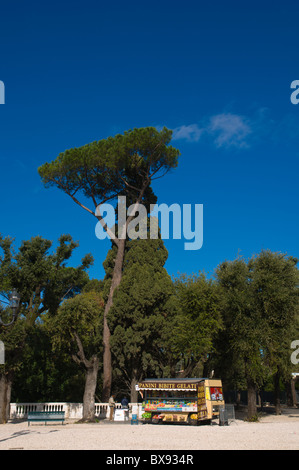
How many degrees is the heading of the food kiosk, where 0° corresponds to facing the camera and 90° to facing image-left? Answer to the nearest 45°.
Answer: approximately 45°

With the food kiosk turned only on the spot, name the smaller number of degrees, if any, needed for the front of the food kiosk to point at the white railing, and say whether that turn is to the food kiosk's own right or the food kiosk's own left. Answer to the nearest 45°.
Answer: approximately 90° to the food kiosk's own right
